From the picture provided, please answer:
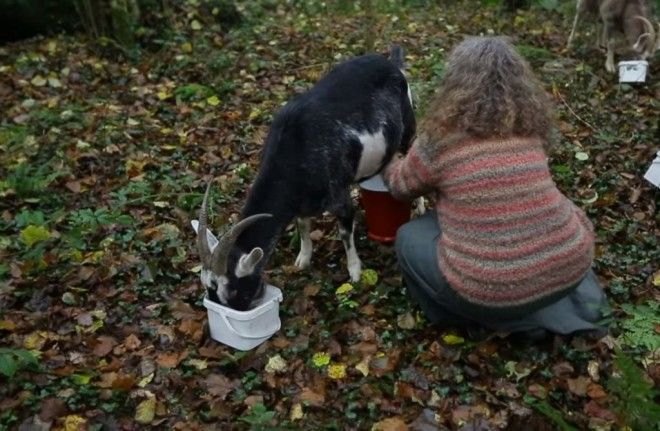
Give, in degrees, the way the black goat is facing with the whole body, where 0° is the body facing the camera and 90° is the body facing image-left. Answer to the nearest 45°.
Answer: approximately 45°

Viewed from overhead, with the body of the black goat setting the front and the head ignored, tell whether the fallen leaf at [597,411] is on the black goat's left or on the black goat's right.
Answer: on the black goat's left

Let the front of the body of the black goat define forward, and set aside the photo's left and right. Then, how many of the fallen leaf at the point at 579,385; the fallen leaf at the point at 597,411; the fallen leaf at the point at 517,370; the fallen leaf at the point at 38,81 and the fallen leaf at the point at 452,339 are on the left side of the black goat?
4

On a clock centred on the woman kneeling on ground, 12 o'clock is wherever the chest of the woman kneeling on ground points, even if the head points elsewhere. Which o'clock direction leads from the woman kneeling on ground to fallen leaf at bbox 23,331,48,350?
The fallen leaf is roughly at 10 o'clock from the woman kneeling on ground.

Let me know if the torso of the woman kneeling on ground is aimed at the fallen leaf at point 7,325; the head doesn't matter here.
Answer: no

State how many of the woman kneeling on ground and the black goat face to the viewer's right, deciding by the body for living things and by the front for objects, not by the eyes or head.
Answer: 0

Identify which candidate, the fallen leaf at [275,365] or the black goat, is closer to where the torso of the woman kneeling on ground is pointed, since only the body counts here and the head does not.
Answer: the black goat

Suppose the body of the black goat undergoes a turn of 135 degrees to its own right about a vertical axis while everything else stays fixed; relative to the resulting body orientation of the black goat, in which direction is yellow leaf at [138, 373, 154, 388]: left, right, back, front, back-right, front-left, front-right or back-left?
back-left

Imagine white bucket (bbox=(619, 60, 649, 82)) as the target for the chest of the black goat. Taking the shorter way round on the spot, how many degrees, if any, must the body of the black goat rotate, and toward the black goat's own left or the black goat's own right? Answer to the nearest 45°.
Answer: approximately 180°

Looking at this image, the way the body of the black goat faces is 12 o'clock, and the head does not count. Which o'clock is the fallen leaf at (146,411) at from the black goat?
The fallen leaf is roughly at 12 o'clock from the black goat.

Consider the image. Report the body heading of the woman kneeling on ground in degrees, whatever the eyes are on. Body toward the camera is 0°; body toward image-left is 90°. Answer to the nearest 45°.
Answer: approximately 135°

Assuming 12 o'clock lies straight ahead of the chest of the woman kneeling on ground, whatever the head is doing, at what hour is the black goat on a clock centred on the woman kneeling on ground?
The black goat is roughly at 11 o'clock from the woman kneeling on ground.

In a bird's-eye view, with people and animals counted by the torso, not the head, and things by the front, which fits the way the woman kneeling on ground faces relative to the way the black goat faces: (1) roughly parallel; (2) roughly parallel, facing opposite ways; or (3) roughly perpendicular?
roughly perpendicular

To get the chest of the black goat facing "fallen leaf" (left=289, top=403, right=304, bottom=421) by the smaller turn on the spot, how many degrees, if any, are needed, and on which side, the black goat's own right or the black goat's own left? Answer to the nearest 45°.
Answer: approximately 45° to the black goat's own left
